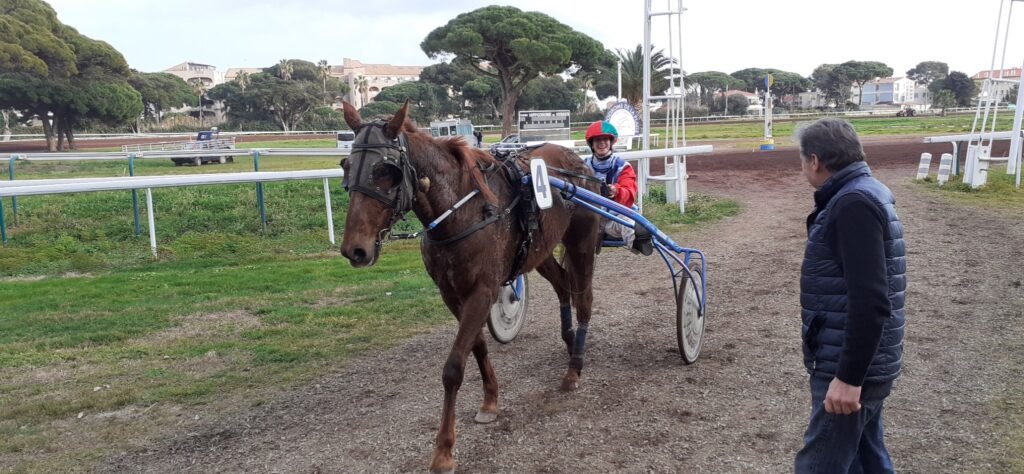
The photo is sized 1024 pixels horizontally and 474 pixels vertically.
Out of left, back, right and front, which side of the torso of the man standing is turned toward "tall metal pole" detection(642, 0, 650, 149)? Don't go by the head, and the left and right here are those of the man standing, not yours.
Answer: right

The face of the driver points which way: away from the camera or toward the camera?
toward the camera

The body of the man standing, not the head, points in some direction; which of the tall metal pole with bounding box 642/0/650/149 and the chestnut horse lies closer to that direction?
the chestnut horse

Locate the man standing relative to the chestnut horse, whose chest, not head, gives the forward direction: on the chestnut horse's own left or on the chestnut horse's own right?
on the chestnut horse's own left

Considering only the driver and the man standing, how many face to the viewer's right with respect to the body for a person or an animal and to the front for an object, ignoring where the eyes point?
0

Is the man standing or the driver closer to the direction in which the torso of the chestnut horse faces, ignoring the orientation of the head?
the man standing

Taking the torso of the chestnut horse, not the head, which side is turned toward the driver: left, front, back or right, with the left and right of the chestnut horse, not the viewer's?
back

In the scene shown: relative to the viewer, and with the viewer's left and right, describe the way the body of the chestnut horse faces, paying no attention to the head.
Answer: facing the viewer and to the left of the viewer

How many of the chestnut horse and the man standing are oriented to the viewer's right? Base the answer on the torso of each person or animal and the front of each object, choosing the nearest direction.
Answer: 0

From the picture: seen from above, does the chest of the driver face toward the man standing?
no

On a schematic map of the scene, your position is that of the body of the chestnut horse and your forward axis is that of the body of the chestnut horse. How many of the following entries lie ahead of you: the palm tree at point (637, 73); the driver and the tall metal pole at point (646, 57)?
0

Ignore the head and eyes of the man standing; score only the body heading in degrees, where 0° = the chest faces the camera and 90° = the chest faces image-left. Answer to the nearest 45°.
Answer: approximately 90°

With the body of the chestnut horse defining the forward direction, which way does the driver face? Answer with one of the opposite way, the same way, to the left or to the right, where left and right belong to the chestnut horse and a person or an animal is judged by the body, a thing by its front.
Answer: the same way

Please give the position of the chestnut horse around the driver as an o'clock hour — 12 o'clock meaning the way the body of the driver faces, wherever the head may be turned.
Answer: The chestnut horse is roughly at 11 o'clock from the driver.

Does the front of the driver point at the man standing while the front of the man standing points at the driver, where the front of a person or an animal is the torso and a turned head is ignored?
no

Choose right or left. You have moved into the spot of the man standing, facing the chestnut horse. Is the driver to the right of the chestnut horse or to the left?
right

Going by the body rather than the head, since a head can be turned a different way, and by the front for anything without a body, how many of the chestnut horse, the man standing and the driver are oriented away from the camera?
0
